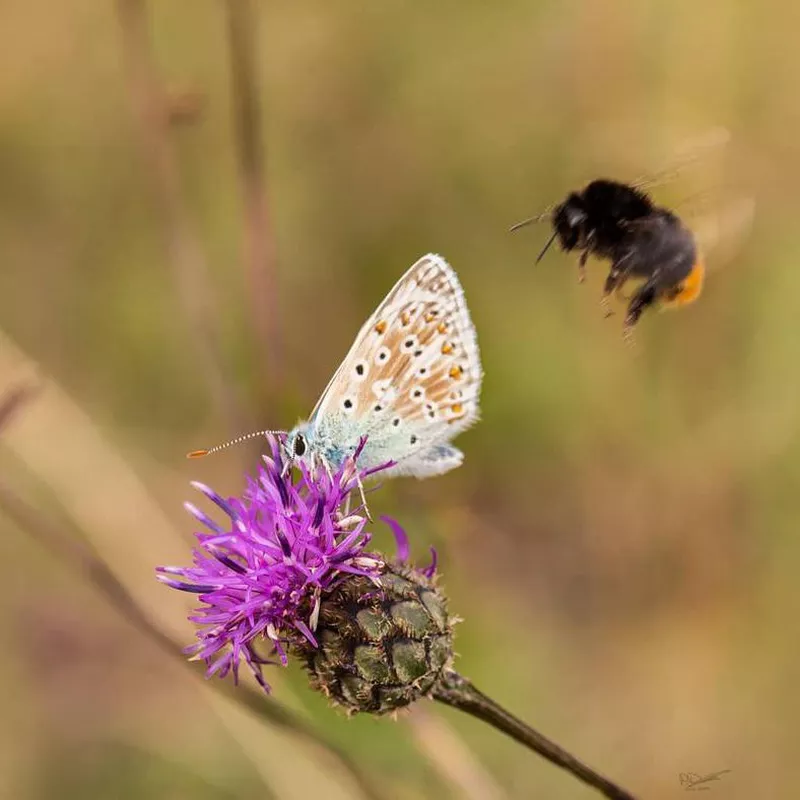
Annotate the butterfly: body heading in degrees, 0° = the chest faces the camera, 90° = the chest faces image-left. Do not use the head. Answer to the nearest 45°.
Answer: approximately 90°

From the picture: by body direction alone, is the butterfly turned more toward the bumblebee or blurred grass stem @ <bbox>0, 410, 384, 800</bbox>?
the blurred grass stem

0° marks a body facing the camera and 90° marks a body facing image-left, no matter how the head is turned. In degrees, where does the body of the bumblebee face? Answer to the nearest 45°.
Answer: approximately 90°

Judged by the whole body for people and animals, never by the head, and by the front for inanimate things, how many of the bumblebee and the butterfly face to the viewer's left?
2
